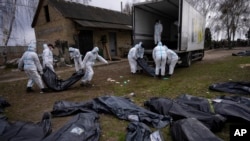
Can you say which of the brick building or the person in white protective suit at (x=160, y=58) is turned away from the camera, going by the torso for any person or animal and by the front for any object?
the person in white protective suit

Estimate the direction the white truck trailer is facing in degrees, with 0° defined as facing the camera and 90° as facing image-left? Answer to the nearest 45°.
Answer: approximately 225°

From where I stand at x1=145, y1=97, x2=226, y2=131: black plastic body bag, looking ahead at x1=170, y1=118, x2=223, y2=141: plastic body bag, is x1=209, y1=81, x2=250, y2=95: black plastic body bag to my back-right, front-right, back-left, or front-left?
back-left

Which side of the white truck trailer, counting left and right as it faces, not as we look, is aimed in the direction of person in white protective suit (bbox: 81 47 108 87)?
back

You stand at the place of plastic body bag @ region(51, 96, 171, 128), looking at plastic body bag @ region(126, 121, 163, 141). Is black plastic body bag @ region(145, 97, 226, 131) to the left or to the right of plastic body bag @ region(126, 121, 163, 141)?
left

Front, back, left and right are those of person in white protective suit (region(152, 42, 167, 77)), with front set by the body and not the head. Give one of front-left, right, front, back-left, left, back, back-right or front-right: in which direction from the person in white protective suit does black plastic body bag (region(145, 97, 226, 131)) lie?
back
